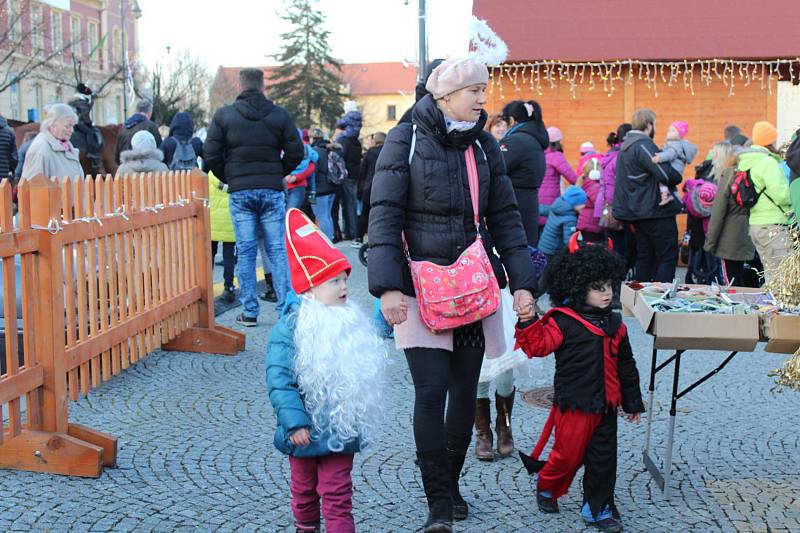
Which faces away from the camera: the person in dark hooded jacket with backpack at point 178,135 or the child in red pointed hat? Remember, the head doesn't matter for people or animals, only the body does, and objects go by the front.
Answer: the person in dark hooded jacket with backpack

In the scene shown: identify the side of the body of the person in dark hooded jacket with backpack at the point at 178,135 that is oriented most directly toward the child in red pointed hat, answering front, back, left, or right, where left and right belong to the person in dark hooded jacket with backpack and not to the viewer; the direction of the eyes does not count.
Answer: back

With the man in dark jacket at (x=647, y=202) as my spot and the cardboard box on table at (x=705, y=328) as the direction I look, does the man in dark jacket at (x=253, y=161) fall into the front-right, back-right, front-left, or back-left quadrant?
front-right

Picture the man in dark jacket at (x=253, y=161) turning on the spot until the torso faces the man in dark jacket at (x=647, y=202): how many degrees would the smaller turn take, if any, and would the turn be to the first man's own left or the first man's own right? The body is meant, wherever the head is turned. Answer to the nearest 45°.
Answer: approximately 90° to the first man's own right

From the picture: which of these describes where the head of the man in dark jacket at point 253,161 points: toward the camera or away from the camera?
away from the camera

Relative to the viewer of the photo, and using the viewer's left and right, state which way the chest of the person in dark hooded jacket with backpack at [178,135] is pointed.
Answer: facing away from the viewer

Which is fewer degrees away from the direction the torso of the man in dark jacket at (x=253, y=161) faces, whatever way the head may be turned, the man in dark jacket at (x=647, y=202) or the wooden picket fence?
the man in dark jacket

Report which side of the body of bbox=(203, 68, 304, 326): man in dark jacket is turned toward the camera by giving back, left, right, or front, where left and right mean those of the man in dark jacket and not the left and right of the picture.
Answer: back

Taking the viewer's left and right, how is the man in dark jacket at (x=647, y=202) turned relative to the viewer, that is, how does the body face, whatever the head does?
facing away from the viewer and to the right of the viewer

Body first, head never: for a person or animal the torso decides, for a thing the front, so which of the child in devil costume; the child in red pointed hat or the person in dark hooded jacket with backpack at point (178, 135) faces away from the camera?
the person in dark hooded jacket with backpack

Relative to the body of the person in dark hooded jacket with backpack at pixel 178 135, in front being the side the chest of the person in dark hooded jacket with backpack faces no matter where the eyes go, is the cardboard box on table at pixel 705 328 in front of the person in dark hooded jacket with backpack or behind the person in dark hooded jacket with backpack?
behind

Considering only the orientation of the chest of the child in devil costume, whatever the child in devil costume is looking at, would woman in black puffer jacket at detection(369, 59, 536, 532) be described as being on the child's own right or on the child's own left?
on the child's own right

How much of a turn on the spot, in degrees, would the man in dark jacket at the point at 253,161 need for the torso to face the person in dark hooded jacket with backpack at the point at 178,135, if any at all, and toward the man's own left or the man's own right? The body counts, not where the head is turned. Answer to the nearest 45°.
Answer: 0° — they already face them

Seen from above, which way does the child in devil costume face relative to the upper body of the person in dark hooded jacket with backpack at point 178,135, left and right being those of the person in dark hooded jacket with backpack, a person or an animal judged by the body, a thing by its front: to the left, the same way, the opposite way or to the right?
the opposite way

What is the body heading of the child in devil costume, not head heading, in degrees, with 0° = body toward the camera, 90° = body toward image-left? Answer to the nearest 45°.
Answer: approximately 315°

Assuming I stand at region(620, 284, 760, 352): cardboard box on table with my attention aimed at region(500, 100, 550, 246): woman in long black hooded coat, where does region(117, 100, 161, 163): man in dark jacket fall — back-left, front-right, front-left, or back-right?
front-left

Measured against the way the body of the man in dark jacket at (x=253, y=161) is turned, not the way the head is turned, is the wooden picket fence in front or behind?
behind

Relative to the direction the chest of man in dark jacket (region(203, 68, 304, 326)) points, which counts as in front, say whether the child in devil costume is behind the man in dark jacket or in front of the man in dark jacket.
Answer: behind
